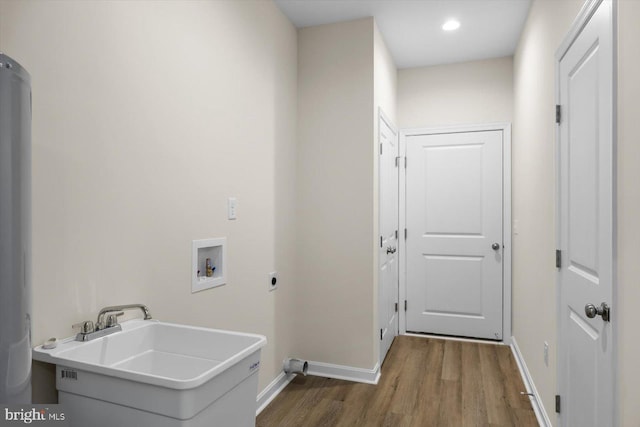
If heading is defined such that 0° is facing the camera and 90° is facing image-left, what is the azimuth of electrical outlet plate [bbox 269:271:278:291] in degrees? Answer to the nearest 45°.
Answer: approximately 315°

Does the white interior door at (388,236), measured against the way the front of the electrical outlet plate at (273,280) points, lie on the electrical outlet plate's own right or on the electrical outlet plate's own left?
on the electrical outlet plate's own left

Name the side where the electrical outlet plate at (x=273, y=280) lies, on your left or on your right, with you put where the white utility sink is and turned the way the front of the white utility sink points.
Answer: on your left

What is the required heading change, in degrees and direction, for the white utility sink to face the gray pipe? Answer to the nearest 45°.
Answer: approximately 90° to its left

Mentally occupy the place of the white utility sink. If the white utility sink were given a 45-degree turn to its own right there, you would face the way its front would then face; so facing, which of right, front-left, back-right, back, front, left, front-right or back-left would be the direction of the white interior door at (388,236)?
back-left

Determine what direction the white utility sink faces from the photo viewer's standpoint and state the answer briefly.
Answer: facing the viewer and to the right of the viewer

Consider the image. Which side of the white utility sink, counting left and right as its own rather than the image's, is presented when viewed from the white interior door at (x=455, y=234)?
left

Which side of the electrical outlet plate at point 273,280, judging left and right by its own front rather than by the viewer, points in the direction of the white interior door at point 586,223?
front

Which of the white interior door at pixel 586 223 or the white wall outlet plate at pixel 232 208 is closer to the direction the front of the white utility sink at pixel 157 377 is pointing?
the white interior door
